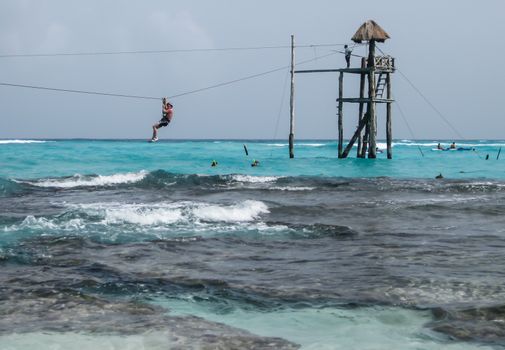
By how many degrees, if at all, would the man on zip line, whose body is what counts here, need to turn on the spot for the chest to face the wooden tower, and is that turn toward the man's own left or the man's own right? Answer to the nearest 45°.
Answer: approximately 135° to the man's own right

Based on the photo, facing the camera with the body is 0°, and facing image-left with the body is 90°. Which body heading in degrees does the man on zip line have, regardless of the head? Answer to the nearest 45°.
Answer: approximately 90°
